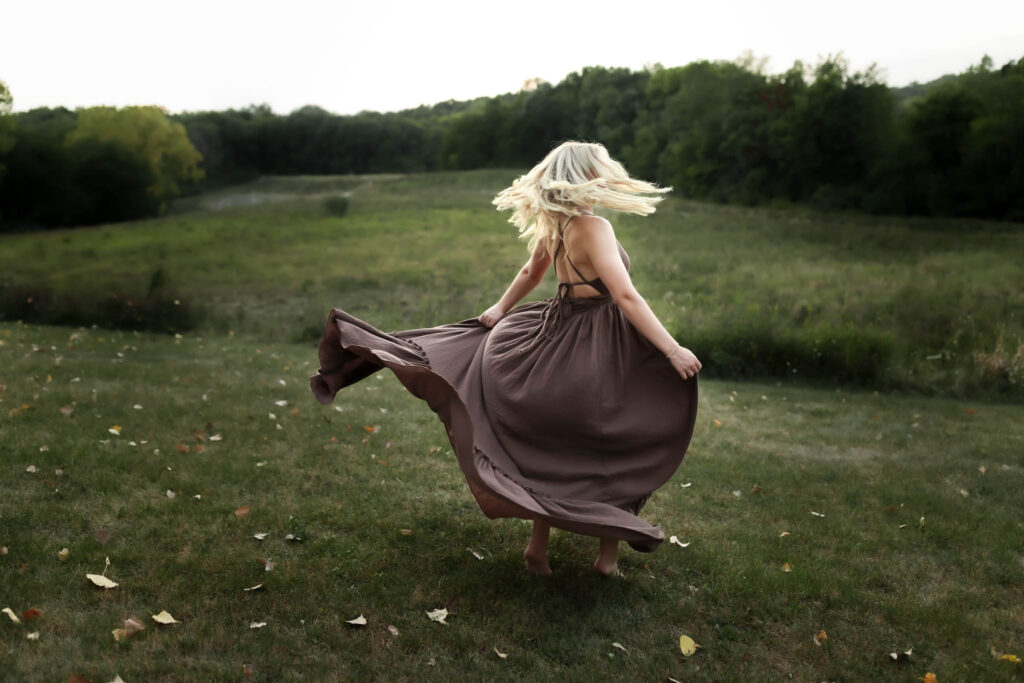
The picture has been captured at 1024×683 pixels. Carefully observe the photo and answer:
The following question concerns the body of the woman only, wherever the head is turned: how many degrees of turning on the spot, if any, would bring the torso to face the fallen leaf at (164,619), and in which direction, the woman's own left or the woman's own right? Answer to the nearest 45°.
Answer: approximately 135° to the woman's own left

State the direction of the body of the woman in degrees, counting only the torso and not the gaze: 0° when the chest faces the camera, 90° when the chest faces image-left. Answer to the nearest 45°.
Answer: approximately 225°

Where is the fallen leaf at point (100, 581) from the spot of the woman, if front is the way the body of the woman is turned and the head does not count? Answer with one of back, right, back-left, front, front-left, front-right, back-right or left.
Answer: back-left
